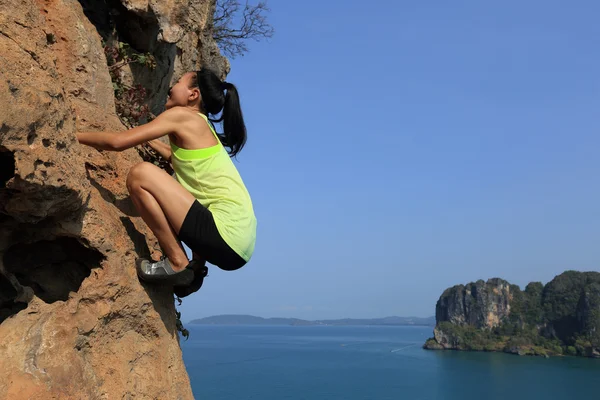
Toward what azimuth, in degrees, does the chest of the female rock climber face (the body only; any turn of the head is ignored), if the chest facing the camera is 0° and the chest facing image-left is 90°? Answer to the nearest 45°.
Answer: approximately 90°
